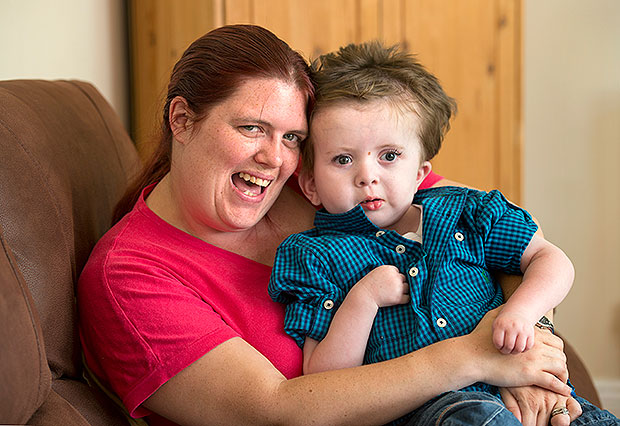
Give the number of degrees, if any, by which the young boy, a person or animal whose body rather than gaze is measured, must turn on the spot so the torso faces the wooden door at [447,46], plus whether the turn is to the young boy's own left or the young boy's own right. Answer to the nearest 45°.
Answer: approximately 180°

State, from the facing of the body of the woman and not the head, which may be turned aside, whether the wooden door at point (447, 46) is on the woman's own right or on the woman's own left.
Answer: on the woman's own left

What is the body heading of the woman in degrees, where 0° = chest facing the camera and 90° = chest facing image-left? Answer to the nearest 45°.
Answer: approximately 315°

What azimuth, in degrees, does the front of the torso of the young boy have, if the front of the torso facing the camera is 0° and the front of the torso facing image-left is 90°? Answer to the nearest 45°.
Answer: approximately 0°
